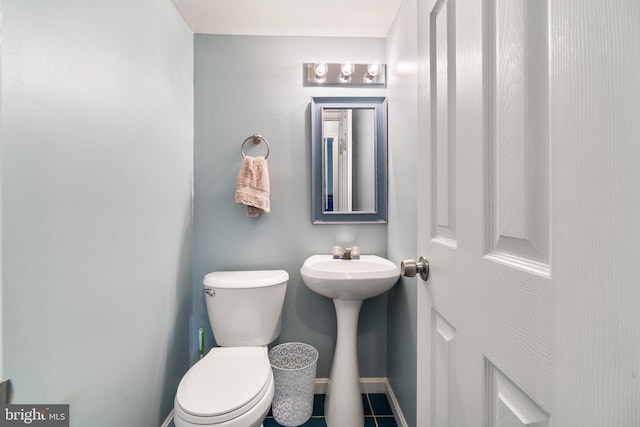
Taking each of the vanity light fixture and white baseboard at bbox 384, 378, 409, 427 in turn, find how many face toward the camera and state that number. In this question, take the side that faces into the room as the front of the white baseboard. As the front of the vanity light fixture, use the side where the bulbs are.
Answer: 1

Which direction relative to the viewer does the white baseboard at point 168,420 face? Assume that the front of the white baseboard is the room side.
to the viewer's right

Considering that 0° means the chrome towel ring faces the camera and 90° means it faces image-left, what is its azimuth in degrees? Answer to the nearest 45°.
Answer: approximately 0°

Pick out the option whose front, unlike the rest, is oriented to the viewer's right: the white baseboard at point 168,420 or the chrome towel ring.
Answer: the white baseboard

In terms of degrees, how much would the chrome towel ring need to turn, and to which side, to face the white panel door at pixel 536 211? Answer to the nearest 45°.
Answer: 0° — it already faces it

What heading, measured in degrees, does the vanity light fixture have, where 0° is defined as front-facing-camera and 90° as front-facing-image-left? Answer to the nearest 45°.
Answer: approximately 0°
